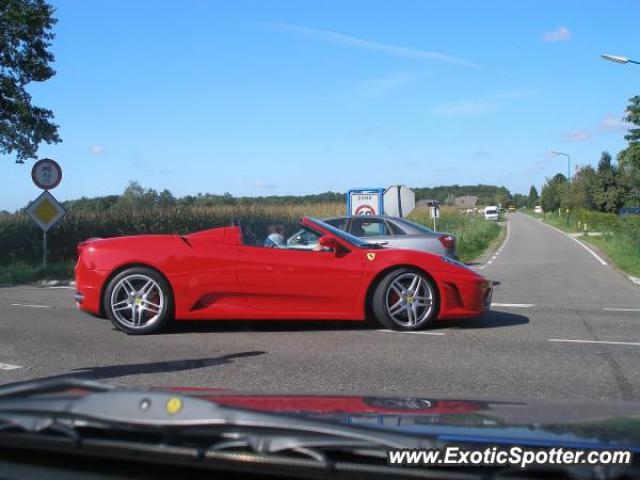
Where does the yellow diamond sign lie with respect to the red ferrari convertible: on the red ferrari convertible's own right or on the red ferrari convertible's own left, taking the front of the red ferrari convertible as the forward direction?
on the red ferrari convertible's own left

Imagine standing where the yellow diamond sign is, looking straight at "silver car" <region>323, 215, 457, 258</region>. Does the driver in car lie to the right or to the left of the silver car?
right

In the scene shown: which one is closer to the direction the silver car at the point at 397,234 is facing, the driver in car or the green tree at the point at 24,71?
the green tree

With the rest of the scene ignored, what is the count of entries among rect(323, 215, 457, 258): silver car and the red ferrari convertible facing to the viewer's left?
1

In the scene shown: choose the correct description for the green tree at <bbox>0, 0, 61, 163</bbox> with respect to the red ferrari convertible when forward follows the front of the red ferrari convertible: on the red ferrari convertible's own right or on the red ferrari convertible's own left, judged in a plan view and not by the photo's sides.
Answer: on the red ferrari convertible's own left

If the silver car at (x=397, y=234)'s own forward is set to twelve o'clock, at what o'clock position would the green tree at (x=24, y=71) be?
The green tree is roughly at 1 o'clock from the silver car.

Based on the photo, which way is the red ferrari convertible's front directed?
to the viewer's right

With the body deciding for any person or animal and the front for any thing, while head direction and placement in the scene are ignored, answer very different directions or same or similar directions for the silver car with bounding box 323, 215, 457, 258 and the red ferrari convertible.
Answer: very different directions

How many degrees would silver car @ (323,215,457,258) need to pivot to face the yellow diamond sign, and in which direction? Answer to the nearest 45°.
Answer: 0° — it already faces it

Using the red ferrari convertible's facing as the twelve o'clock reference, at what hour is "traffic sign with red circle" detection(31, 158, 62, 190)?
The traffic sign with red circle is roughly at 8 o'clock from the red ferrari convertible.

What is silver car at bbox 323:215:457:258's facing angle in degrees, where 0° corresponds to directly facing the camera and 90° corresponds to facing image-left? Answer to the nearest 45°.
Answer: approximately 90°
